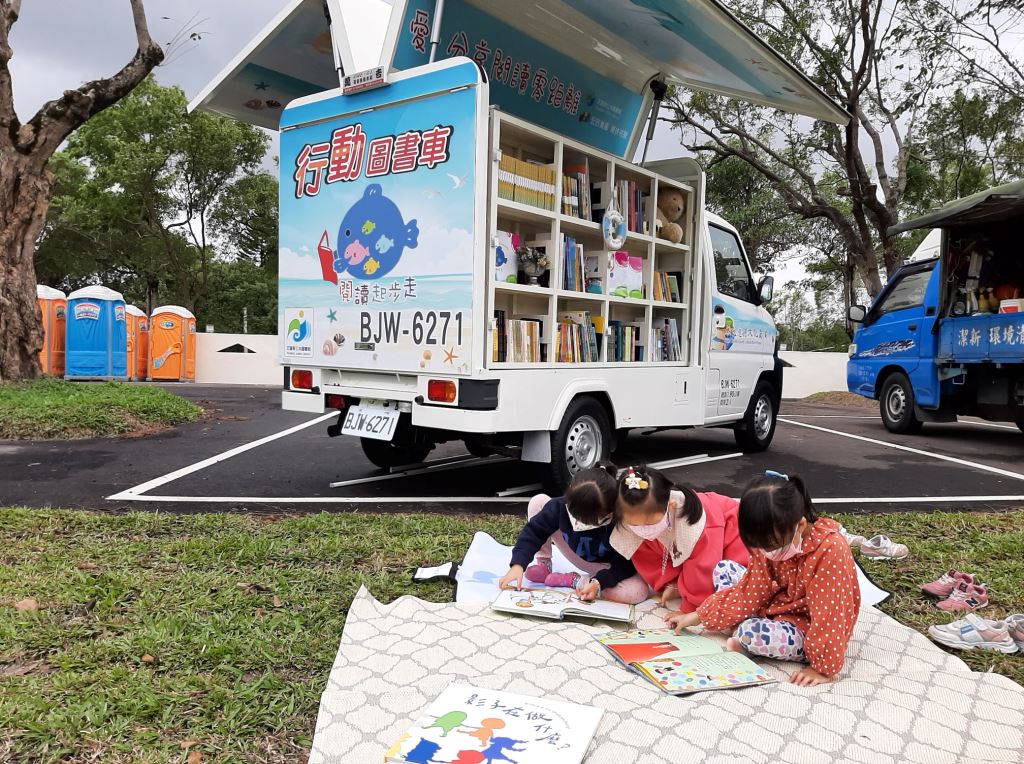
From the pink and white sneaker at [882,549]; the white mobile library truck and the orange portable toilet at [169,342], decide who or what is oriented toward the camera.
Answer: the orange portable toilet

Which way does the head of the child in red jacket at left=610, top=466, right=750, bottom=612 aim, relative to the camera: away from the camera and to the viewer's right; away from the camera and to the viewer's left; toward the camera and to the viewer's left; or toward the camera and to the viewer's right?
toward the camera and to the viewer's left

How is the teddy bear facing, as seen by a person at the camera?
facing the viewer and to the right of the viewer

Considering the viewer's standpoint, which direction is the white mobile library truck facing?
facing away from the viewer and to the right of the viewer

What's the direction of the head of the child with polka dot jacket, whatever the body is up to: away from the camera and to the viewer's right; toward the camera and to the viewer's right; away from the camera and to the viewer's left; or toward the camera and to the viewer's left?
toward the camera and to the viewer's left

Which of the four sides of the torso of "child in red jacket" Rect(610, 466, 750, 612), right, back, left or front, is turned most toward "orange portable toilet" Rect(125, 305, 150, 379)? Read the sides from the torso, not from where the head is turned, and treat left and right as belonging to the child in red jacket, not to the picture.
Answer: right

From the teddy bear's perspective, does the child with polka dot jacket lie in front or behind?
in front

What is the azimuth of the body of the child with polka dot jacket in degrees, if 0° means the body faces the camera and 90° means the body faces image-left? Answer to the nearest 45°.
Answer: approximately 45°

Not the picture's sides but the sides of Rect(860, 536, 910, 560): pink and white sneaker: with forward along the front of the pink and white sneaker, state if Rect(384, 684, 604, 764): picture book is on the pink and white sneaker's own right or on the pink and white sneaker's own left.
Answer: on the pink and white sneaker's own right

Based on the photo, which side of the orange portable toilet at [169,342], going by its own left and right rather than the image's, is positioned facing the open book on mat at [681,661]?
front

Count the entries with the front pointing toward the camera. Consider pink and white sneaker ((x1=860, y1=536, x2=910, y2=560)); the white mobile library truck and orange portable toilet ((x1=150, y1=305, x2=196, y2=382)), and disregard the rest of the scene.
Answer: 1

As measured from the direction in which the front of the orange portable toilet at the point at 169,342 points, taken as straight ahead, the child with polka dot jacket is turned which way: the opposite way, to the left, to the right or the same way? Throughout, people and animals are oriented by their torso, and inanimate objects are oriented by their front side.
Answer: to the right

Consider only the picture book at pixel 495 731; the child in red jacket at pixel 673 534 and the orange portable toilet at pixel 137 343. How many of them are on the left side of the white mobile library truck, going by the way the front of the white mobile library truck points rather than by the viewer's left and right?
1

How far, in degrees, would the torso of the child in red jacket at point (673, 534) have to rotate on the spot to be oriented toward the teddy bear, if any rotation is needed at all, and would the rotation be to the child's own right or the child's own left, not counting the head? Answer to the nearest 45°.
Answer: approximately 135° to the child's own right

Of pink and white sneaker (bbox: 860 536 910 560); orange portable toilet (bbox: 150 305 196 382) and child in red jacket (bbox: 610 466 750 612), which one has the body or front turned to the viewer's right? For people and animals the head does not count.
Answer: the pink and white sneaker
